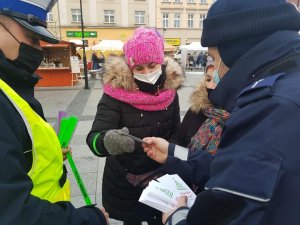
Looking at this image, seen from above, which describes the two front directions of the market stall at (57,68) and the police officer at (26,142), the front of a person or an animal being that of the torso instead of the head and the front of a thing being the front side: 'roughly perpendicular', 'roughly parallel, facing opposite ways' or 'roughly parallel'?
roughly perpendicular

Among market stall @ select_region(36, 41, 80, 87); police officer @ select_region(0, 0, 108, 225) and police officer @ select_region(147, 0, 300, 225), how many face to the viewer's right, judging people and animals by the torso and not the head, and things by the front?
1

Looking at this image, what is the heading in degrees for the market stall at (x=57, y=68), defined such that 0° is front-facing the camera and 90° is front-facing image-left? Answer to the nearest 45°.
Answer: approximately 0°

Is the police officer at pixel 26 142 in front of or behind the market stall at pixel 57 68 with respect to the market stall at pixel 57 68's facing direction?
in front

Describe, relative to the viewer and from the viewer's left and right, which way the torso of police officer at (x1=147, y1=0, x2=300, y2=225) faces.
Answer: facing away from the viewer and to the left of the viewer

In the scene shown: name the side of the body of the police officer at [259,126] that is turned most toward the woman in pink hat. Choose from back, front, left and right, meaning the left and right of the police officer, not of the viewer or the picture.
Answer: front

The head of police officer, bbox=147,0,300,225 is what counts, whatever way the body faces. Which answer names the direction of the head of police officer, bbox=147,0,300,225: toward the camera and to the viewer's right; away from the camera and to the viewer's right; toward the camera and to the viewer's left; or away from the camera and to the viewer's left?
away from the camera and to the viewer's left

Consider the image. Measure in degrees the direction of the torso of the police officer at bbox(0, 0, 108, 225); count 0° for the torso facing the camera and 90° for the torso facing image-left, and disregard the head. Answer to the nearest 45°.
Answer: approximately 270°

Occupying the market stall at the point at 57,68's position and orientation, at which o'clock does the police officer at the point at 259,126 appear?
The police officer is roughly at 12 o'clock from the market stall.

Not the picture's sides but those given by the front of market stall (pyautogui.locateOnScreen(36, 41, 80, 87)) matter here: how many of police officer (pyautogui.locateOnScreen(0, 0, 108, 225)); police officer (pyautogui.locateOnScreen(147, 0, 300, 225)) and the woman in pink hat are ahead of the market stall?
3
